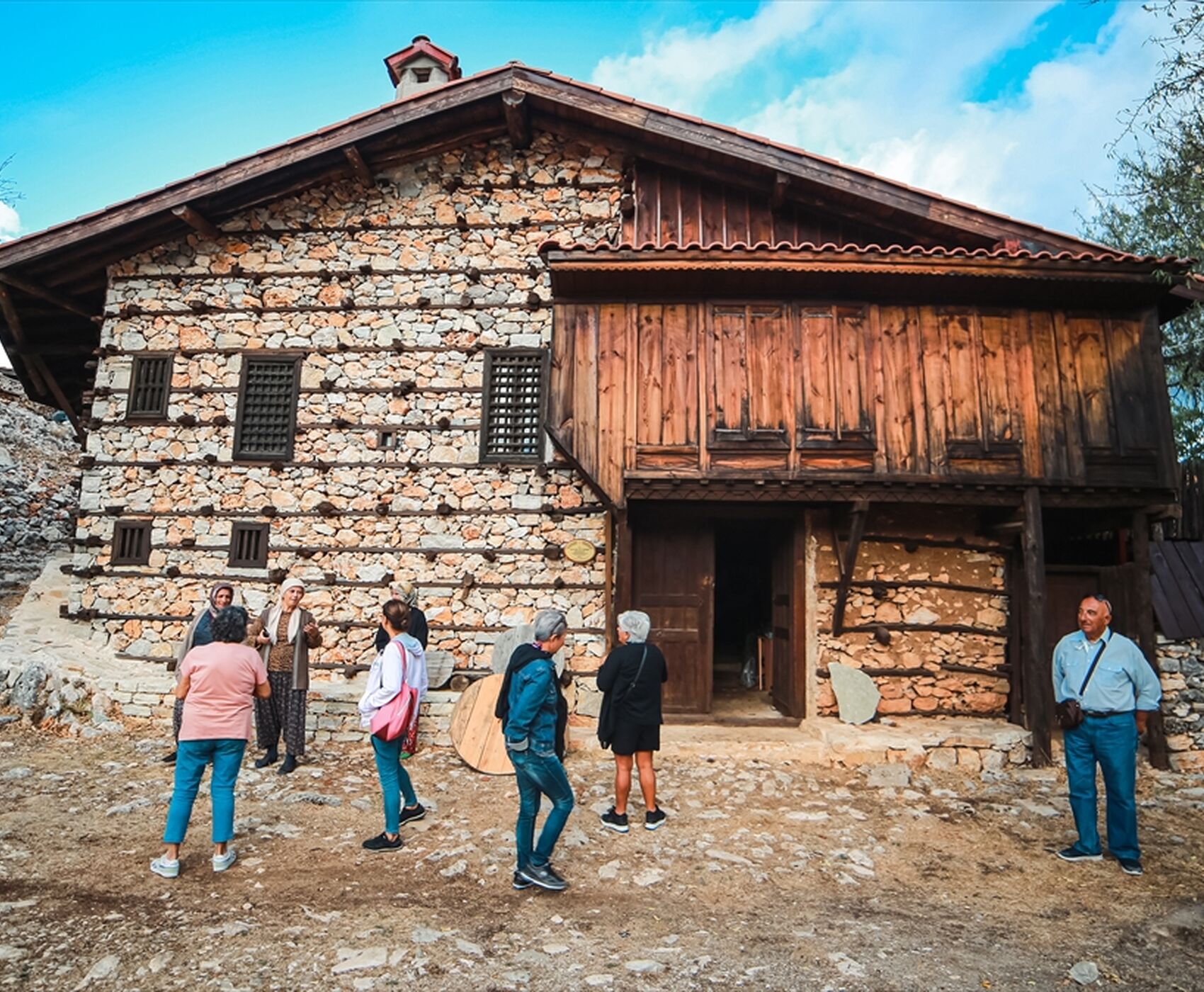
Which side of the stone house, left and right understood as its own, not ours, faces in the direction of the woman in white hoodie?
front

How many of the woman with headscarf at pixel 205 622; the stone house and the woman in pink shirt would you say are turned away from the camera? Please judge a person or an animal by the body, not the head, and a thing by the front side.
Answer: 1

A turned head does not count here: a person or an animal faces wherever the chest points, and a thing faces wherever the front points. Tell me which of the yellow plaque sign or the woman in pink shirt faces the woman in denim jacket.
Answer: the yellow plaque sign

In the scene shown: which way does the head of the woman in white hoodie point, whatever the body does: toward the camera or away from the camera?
away from the camera

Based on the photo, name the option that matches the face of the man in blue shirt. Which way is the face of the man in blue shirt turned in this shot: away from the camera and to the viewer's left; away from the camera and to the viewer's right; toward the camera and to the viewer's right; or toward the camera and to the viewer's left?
toward the camera and to the viewer's left

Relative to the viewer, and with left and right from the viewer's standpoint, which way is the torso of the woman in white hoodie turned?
facing to the left of the viewer

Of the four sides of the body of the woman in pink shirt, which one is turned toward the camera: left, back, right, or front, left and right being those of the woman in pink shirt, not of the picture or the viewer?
back

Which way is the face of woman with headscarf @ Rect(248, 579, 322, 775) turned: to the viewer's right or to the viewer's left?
to the viewer's right

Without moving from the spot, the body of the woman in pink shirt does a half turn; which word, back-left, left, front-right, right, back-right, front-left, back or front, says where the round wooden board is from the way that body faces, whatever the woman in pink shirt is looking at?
back-left

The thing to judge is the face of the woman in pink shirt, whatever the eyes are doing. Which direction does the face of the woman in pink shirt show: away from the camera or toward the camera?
away from the camera

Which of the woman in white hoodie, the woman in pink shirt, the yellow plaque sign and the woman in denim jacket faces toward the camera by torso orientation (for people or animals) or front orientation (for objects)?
the yellow plaque sign
